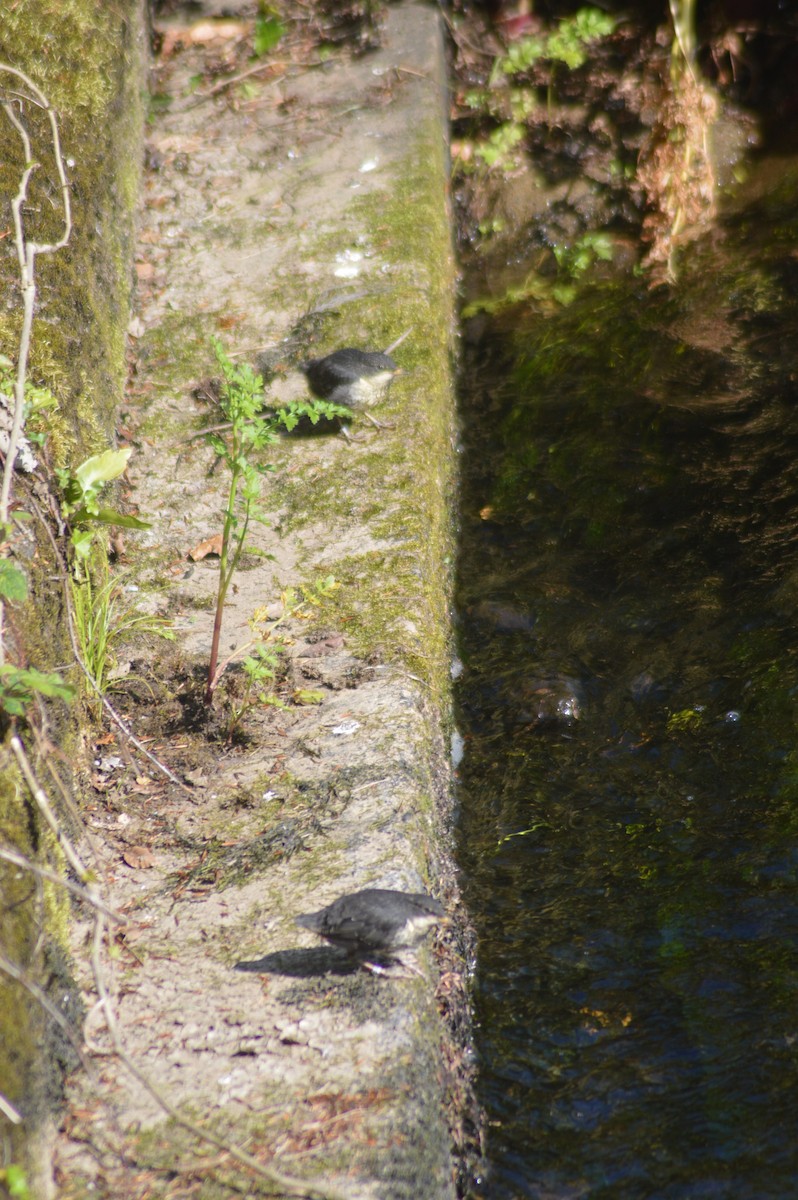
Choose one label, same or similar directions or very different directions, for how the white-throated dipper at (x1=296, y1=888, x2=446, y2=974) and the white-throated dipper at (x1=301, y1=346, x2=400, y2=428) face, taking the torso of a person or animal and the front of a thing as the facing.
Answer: same or similar directions

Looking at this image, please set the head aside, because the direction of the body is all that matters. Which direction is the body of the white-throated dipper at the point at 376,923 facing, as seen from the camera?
to the viewer's right

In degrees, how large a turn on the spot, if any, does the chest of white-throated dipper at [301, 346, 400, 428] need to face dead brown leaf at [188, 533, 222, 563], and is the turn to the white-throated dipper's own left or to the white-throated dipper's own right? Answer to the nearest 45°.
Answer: approximately 135° to the white-throated dipper's own right

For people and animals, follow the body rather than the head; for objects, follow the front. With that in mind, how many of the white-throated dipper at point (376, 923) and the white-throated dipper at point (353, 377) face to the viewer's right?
2

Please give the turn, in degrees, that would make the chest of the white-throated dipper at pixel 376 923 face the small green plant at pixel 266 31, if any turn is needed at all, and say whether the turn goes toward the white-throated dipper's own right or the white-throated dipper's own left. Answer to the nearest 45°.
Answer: approximately 90° to the white-throated dipper's own left

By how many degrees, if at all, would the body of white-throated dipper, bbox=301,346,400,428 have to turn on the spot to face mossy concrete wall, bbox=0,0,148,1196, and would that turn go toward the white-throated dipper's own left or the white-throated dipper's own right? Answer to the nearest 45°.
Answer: approximately 135° to the white-throated dipper's own right

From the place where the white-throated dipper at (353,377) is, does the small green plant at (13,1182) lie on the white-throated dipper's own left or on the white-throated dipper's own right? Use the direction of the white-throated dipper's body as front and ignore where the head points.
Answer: on the white-throated dipper's own right

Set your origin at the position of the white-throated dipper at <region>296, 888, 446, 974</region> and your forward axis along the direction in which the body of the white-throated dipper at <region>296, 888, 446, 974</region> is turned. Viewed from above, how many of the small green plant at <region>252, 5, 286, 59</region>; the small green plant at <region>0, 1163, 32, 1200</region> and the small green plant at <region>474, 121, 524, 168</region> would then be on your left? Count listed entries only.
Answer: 2

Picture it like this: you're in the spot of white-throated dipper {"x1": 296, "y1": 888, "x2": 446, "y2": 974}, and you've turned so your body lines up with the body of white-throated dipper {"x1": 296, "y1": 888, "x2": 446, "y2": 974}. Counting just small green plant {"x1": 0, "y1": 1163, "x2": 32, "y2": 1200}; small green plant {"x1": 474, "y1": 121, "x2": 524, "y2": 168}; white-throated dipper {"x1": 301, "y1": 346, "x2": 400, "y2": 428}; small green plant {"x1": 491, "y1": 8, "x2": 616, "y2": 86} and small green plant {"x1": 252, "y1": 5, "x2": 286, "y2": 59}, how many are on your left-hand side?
4

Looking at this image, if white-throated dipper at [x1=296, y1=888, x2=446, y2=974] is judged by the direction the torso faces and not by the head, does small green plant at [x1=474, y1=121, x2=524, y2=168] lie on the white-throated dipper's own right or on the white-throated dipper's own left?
on the white-throated dipper's own left

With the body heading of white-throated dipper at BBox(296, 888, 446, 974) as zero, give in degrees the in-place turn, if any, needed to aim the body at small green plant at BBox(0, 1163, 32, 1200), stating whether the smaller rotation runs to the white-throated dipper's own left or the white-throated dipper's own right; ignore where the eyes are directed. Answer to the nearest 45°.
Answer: approximately 135° to the white-throated dipper's own right

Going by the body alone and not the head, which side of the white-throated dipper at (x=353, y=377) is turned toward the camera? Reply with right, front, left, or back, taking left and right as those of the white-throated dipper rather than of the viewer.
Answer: right

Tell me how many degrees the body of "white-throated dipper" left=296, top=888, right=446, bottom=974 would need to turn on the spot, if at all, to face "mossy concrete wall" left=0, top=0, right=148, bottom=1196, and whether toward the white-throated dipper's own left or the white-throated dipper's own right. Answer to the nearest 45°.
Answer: approximately 135° to the white-throated dipper's own left

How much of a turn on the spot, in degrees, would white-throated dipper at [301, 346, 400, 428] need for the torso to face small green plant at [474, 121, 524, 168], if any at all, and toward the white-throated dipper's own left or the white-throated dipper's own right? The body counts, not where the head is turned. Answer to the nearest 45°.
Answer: approximately 90° to the white-throated dipper's own left
